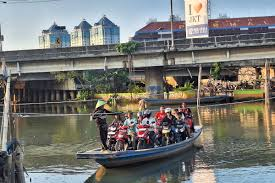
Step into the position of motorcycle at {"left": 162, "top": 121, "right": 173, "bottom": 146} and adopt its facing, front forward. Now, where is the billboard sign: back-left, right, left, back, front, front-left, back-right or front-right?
back

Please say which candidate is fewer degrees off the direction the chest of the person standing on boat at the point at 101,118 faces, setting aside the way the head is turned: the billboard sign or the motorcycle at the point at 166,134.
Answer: the motorcycle

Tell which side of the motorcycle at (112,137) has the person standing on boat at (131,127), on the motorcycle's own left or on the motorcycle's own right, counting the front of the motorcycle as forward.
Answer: on the motorcycle's own left
